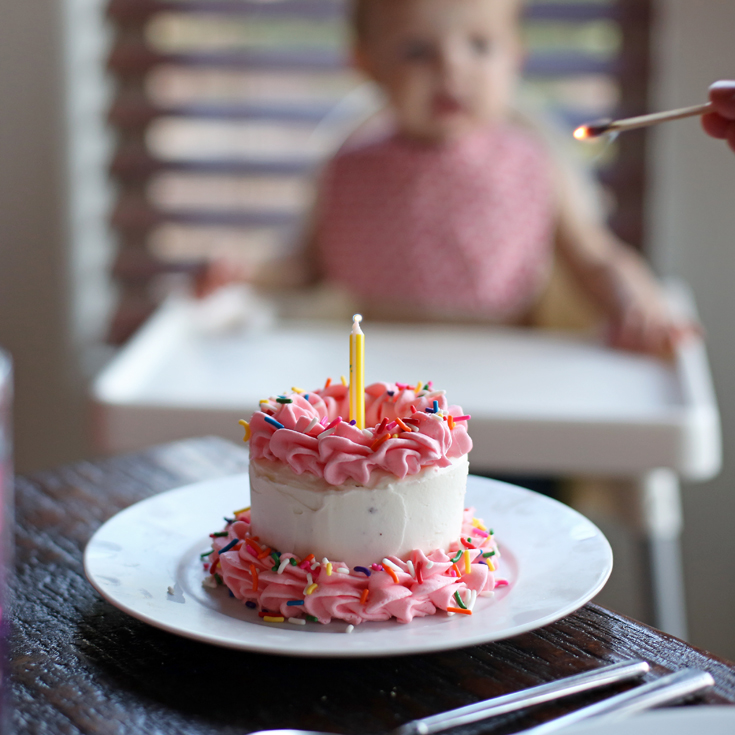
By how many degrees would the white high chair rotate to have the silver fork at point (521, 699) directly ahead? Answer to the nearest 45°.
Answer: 0° — it already faces it

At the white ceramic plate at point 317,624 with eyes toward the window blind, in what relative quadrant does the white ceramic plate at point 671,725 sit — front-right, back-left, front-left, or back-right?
back-right

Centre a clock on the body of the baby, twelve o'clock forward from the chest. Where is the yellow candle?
The yellow candle is roughly at 12 o'clock from the baby.

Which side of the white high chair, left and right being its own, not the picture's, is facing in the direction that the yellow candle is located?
front

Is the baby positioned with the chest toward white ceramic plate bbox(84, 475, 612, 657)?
yes

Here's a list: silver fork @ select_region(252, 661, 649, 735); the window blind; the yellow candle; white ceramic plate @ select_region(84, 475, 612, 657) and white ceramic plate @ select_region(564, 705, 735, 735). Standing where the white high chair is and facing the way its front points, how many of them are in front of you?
4

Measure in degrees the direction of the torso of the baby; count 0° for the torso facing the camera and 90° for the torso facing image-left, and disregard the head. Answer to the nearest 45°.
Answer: approximately 0°

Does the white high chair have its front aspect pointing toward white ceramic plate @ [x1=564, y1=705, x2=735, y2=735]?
yes

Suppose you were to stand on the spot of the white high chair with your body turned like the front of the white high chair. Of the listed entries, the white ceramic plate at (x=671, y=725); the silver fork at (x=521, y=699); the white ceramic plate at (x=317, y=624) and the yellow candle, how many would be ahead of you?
4

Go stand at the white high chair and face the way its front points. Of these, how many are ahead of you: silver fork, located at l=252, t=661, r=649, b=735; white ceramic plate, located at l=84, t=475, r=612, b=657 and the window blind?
2

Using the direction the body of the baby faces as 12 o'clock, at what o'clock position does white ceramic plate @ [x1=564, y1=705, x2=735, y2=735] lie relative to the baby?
The white ceramic plate is roughly at 12 o'clock from the baby.

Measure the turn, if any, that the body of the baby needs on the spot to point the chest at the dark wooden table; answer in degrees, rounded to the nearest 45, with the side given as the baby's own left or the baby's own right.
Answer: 0° — they already face it

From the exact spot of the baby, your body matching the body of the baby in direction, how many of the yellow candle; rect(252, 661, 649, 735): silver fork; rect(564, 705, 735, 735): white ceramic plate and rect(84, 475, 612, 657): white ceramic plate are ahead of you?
4
